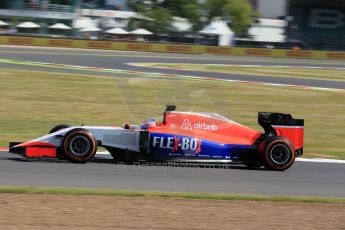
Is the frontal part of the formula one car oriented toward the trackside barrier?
no

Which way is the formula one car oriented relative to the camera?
to the viewer's left
